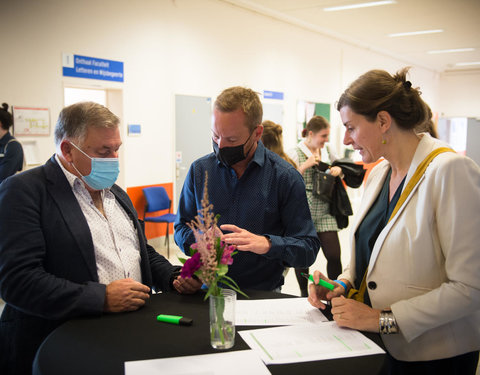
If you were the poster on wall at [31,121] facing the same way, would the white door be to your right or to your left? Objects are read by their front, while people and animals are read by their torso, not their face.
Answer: on your left

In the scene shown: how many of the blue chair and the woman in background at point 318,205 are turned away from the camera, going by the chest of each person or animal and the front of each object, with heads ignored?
0

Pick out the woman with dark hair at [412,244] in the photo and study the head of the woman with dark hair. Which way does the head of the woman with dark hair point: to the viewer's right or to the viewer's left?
to the viewer's left

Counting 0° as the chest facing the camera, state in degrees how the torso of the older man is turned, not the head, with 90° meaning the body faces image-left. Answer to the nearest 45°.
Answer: approximately 315°

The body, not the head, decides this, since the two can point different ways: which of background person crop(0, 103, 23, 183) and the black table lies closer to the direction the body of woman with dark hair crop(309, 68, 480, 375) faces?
the black table

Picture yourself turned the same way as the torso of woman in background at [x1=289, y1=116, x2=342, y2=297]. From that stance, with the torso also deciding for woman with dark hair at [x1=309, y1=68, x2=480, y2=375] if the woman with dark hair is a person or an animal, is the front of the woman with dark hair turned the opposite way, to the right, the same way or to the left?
to the right

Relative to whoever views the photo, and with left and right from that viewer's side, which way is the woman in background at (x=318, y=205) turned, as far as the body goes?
facing the viewer and to the right of the viewer

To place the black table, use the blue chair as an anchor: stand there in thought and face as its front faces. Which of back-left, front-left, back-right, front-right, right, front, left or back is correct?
front-right

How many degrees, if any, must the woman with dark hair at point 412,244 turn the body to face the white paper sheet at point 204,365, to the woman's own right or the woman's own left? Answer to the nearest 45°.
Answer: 0° — they already face it

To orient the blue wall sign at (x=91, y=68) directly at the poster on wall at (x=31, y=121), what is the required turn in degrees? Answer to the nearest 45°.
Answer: approximately 90° to its right

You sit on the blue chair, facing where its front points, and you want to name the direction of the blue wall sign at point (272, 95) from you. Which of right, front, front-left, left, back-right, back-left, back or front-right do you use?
left
